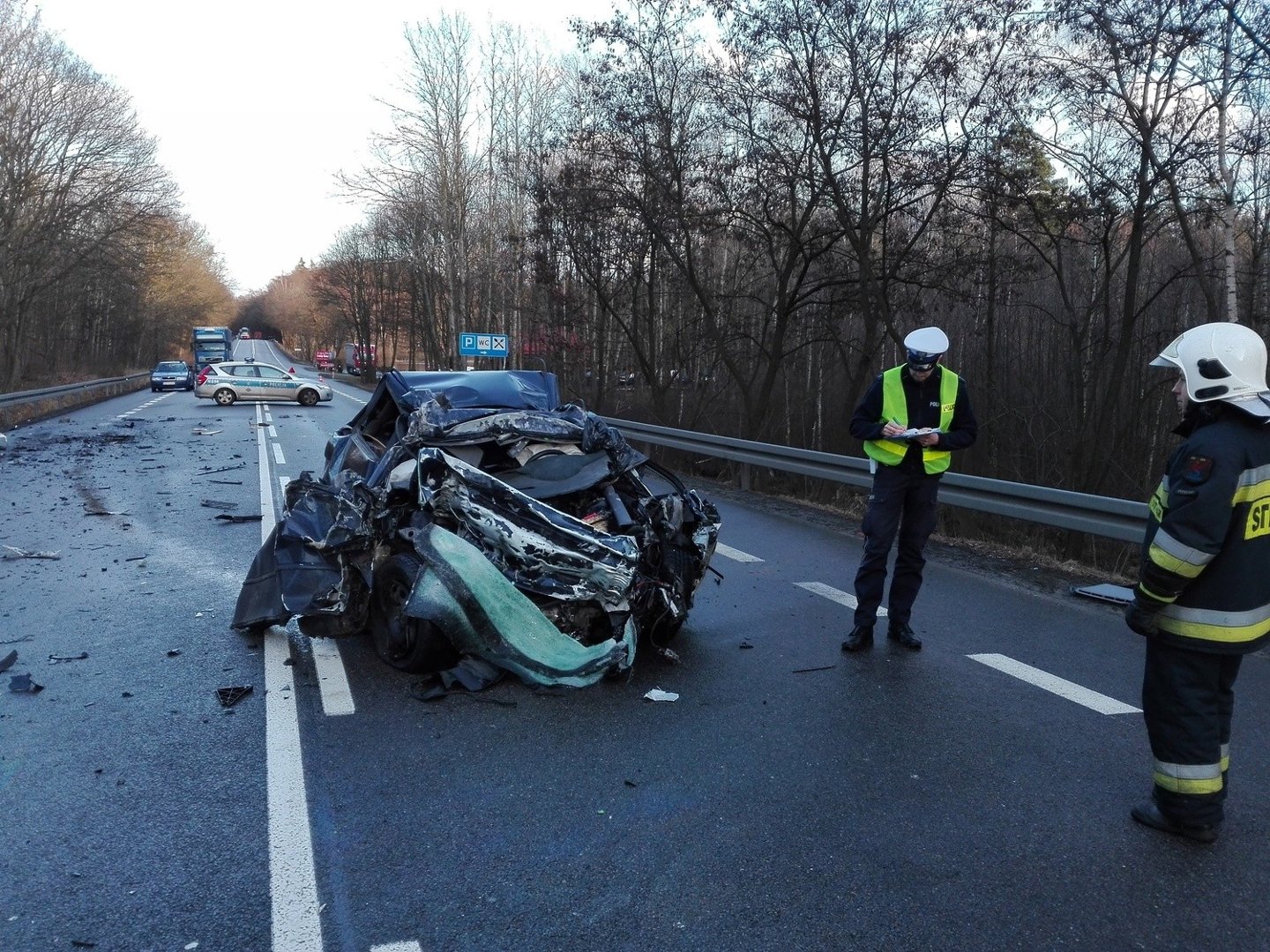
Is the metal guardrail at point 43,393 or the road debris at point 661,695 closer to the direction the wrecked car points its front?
the road debris

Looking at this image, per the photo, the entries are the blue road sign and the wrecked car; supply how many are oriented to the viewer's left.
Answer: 0

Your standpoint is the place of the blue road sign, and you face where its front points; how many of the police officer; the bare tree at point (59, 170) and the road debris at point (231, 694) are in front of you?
2

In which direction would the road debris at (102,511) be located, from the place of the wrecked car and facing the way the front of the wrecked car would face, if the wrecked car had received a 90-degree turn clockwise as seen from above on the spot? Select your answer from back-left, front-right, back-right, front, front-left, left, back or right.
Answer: front-right

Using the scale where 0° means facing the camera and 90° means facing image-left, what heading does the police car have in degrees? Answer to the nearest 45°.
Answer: approximately 270°

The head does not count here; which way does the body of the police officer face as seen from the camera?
toward the camera

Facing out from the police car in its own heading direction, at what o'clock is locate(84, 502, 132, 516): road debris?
The road debris is roughly at 3 o'clock from the police car.

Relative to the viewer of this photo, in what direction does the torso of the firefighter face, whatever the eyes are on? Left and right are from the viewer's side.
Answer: facing to the left of the viewer

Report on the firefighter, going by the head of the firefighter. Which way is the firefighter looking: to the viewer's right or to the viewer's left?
to the viewer's left

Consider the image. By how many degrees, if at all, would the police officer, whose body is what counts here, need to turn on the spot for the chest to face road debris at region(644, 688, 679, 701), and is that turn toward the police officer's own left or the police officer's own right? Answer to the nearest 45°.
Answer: approximately 45° to the police officer's own right

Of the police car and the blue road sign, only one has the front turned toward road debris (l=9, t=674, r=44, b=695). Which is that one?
the blue road sign

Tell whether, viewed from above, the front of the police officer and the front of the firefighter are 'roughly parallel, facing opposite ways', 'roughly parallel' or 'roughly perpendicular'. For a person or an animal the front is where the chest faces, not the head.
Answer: roughly perpendicular

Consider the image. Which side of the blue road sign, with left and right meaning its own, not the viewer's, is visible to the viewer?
front

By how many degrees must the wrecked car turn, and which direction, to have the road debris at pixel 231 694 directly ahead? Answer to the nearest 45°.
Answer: approximately 90° to its right
